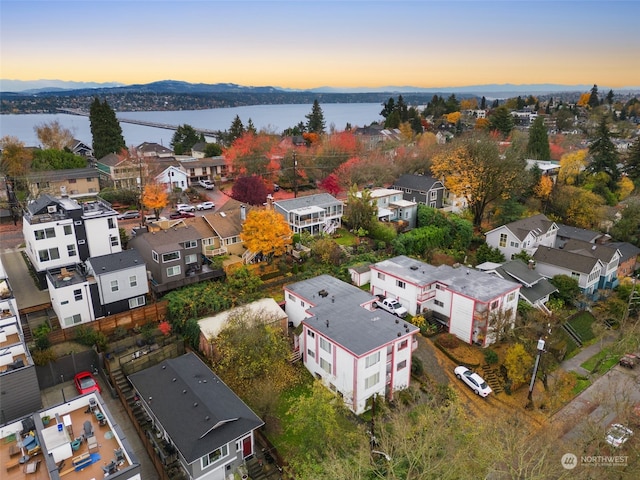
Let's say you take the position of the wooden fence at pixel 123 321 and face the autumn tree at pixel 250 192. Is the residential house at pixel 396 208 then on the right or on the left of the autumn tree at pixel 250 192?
right

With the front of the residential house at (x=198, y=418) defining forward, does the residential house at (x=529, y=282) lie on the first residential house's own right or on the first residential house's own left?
on the first residential house's own left

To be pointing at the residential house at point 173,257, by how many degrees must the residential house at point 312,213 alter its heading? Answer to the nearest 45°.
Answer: approximately 45° to its right

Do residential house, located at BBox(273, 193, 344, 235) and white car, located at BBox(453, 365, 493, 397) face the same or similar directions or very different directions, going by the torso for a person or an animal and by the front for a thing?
very different directions

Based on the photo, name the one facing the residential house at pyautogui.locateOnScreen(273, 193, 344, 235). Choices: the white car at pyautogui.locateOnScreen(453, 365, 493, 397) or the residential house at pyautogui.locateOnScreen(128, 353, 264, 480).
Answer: the white car

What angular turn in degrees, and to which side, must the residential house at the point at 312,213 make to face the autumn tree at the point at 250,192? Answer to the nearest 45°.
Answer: approximately 135° to its right

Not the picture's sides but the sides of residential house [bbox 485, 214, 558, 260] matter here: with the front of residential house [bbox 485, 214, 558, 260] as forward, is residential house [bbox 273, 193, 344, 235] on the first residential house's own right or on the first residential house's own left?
on the first residential house's own right

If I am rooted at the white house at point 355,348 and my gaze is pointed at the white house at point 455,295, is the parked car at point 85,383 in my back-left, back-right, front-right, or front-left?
back-left
